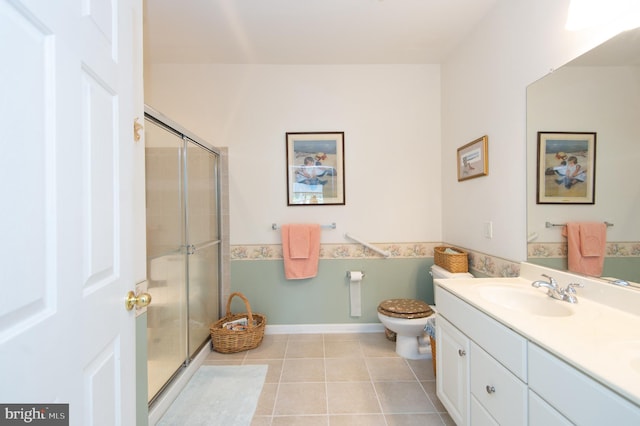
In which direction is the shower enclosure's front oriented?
to the viewer's right

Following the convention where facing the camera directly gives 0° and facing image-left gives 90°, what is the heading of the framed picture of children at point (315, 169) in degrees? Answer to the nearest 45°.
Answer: approximately 0°

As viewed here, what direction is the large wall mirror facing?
to the viewer's left
